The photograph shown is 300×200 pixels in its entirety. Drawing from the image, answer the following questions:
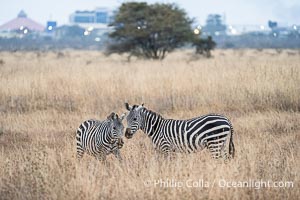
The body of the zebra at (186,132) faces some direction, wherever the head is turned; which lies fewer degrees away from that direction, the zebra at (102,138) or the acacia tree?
the zebra

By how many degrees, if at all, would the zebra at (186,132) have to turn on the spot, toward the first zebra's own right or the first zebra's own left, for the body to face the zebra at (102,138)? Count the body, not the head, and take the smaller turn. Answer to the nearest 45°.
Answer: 0° — it already faces it

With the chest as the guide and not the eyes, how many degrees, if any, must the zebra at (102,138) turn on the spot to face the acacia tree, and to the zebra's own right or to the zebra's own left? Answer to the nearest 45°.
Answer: approximately 135° to the zebra's own left

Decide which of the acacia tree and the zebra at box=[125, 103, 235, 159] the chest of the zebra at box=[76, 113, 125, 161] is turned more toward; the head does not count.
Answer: the zebra

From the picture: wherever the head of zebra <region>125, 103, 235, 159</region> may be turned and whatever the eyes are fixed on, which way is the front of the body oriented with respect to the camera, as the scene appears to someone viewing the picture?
to the viewer's left

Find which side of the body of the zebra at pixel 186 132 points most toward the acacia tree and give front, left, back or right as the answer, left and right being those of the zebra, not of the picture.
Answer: right

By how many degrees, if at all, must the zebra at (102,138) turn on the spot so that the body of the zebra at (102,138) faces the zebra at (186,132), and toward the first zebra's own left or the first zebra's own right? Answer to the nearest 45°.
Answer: approximately 45° to the first zebra's own left

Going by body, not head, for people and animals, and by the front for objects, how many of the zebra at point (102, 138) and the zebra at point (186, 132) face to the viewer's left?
1

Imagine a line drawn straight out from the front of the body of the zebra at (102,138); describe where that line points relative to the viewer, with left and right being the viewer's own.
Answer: facing the viewer and to the right of the viewer
